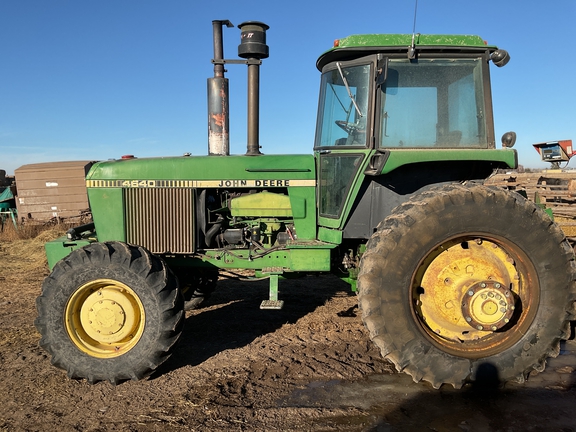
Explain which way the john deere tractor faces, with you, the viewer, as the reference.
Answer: facing to the left of the viewer
